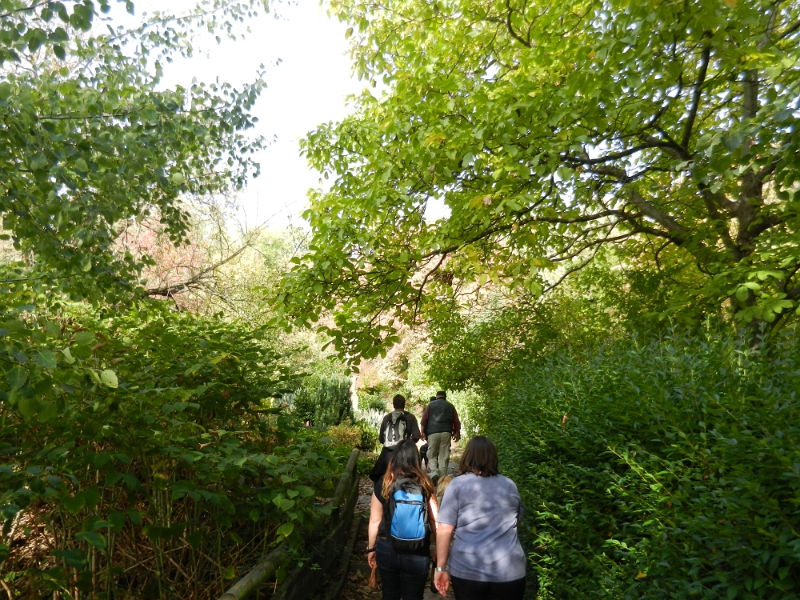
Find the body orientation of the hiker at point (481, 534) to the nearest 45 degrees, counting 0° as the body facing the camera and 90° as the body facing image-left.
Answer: approximately 180°

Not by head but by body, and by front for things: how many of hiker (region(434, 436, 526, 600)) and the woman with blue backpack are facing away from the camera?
2

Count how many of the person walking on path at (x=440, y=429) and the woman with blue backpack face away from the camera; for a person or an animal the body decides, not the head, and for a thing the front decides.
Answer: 2

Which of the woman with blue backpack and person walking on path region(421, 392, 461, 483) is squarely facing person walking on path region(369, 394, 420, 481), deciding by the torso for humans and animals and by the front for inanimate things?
the woman with blue backpack

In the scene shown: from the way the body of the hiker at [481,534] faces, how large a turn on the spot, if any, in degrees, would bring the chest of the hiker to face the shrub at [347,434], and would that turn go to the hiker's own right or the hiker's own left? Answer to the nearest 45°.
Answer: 0° — they already face it

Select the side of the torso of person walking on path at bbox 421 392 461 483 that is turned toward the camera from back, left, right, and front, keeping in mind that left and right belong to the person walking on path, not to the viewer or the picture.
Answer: back

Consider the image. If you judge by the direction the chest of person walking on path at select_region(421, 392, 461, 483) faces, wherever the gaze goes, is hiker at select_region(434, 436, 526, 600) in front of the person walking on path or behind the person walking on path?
behind

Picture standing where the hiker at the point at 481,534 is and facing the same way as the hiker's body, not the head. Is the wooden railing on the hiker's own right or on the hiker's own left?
on the hiker's own left

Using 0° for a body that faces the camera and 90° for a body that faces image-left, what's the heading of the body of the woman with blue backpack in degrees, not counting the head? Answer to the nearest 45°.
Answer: approximately 180°

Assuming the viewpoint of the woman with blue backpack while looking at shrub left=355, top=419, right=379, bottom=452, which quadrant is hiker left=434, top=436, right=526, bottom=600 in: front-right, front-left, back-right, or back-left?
back-right
